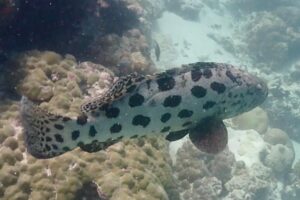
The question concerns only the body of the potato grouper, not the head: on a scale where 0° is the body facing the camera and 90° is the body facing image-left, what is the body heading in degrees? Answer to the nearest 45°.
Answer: approximately 270°
